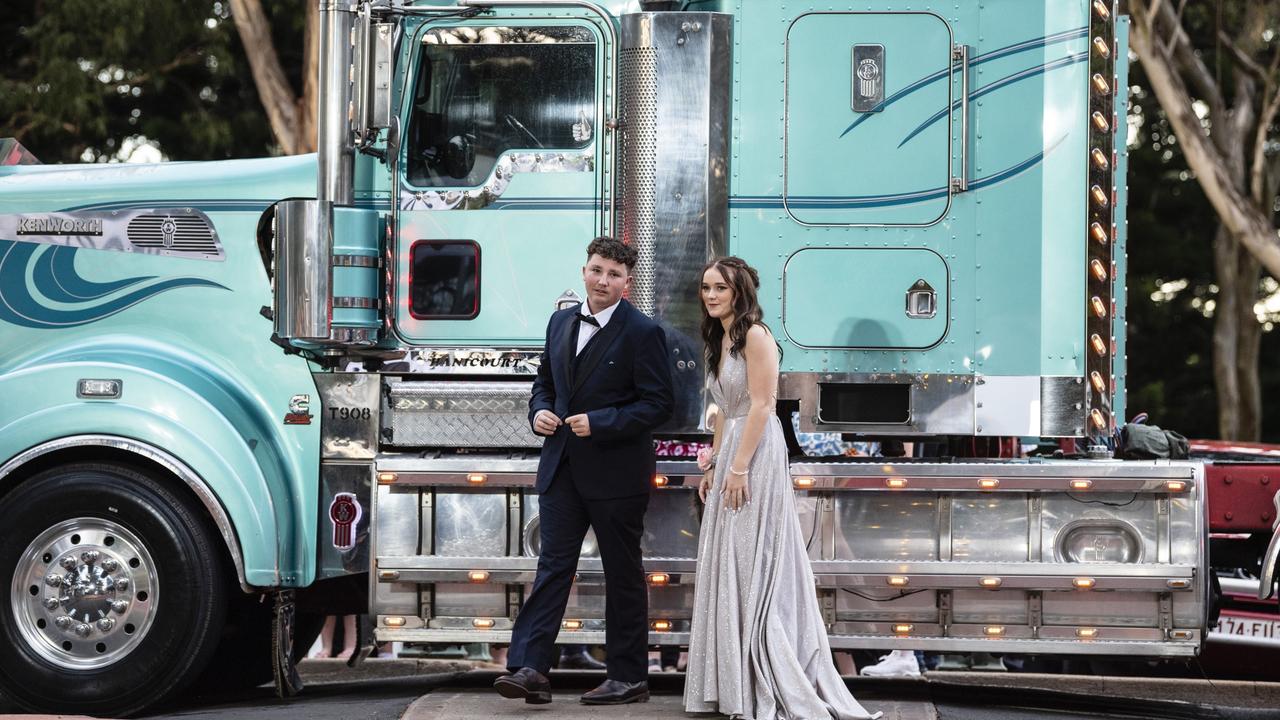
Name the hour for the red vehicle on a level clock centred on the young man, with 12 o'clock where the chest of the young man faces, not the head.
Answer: The red vehicle is roughly at 7 o'clock from the young man.

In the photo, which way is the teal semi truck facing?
to the viewer's left

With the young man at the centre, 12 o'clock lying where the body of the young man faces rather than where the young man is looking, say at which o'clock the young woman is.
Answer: The young woman is roughly at 8 o'clock from the young man.

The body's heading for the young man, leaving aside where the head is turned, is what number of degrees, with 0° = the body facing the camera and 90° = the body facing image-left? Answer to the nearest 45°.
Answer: approximately 45°

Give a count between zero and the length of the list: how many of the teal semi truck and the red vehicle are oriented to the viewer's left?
1

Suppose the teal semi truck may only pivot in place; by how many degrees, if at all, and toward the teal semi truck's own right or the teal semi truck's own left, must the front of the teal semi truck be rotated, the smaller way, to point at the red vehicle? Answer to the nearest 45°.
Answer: approximately 180°

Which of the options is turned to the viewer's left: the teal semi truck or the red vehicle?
the teal semi truck
